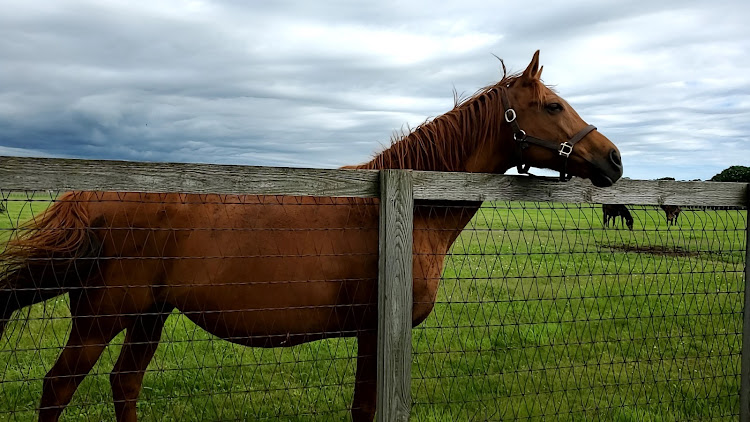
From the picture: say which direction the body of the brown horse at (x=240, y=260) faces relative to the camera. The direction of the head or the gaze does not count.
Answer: to the viewer's right

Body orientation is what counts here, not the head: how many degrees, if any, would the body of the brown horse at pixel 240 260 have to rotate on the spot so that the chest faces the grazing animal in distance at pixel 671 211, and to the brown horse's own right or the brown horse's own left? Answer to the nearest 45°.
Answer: approximately 45° to the brown horse's own left
